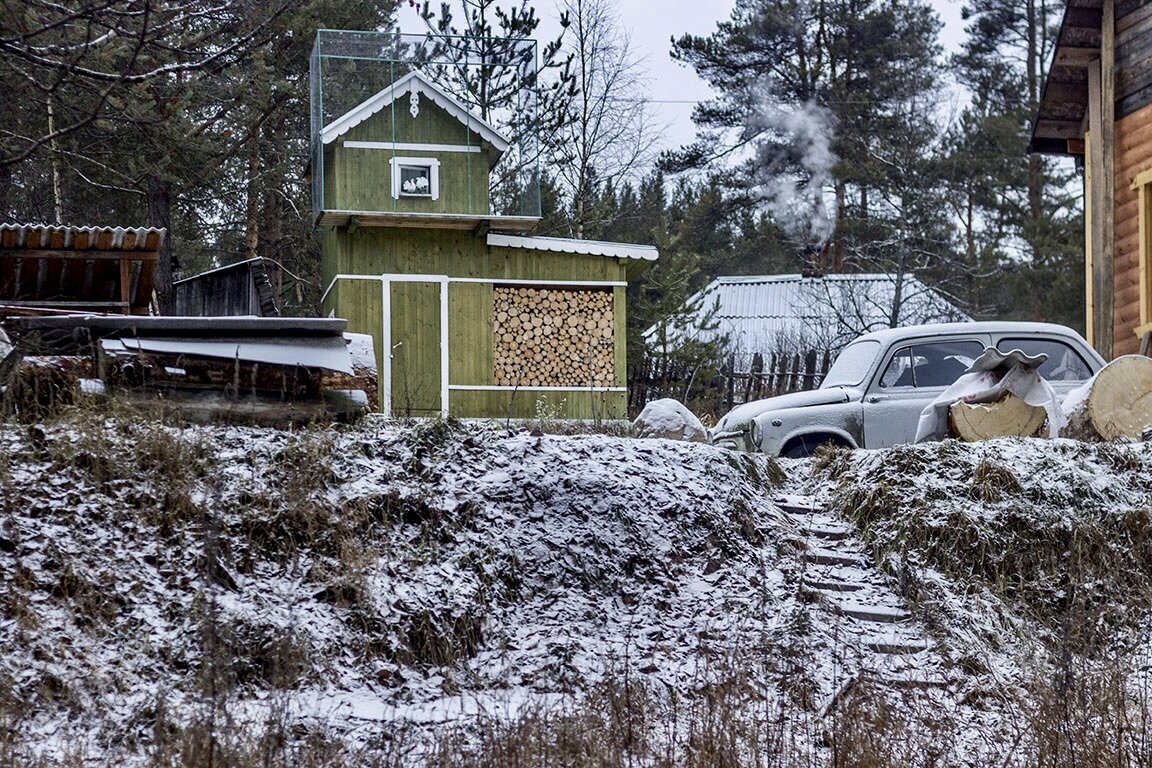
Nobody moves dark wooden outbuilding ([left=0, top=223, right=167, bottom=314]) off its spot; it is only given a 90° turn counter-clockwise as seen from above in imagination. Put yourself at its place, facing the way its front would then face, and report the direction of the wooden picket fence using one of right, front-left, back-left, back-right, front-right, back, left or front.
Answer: front-left

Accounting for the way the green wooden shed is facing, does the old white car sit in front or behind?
in front

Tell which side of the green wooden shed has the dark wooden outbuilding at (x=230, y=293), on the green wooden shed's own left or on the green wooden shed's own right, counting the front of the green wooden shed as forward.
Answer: on the green wooden shed's own right

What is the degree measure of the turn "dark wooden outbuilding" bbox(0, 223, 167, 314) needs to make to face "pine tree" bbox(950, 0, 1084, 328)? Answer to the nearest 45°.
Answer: approximately 135° to its left

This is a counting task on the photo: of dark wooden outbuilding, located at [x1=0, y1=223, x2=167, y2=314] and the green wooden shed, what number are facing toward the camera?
2

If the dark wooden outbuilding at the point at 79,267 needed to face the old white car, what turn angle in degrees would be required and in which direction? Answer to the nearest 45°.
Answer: approximately 45° to its left

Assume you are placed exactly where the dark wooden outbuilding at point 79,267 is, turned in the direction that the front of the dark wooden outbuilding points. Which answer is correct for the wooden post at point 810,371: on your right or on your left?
on your left

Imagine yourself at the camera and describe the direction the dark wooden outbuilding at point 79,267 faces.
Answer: facing the viewer

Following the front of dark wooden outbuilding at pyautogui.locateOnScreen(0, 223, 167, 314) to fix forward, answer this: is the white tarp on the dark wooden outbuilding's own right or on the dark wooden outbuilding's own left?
on the dark wooden outbuilding's own left

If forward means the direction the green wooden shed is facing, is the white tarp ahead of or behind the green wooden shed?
ahead

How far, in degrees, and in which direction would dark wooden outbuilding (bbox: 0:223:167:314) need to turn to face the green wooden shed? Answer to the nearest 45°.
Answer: approximately 135° to its left

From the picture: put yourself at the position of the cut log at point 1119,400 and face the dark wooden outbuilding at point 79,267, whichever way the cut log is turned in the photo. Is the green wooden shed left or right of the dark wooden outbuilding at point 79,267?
right

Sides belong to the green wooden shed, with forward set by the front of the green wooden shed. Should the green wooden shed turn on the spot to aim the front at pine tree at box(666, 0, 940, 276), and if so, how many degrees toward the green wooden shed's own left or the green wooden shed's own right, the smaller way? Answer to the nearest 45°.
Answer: approximately 135° to the green wooden shed's own left

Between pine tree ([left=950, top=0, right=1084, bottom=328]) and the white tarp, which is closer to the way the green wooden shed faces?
the white tarp

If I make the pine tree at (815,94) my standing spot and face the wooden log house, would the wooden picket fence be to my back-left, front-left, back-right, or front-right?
front-right

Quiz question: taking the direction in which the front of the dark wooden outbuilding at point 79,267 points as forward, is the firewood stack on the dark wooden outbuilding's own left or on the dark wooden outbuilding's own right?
on the dark wooden outbuilding's own left
